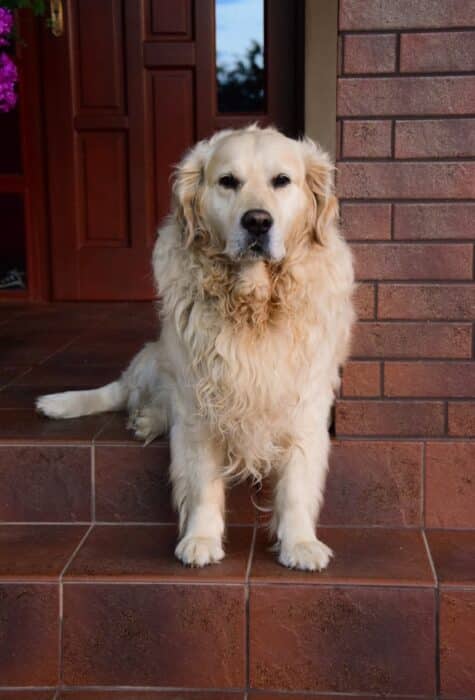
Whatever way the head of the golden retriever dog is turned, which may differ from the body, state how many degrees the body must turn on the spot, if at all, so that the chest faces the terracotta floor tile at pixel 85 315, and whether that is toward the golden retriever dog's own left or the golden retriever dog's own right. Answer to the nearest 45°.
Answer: approximately 180°

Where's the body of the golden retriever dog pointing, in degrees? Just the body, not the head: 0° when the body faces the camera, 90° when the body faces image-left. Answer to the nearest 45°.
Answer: approximately 0°

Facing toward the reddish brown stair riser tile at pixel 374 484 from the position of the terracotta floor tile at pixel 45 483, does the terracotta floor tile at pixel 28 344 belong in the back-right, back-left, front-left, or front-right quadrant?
back-left

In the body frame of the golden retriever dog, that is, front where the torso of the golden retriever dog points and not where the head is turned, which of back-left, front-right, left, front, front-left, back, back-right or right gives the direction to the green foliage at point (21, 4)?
back-right

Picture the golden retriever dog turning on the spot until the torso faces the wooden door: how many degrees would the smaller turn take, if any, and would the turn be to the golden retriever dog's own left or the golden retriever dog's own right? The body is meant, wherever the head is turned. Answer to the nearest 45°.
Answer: approximately 180°

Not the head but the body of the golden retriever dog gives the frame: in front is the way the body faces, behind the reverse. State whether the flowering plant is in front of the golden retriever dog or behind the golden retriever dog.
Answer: behind
